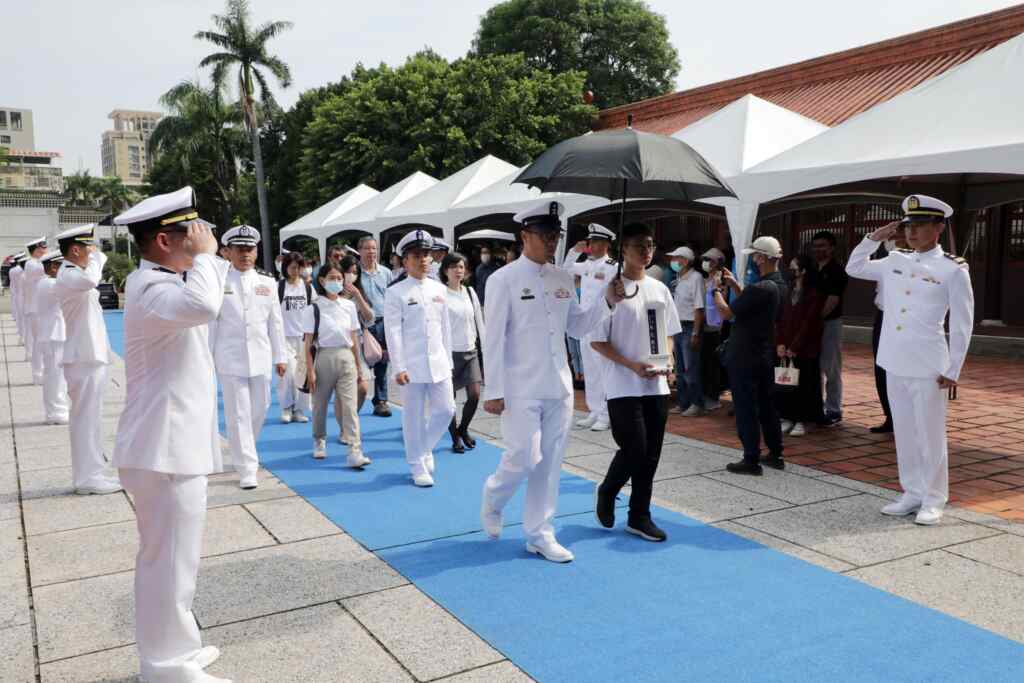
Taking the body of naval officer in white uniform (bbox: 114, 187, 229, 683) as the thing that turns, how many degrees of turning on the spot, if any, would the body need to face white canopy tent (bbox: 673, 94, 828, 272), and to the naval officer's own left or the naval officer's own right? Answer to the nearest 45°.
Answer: approximately 45° to the naval officer's own left

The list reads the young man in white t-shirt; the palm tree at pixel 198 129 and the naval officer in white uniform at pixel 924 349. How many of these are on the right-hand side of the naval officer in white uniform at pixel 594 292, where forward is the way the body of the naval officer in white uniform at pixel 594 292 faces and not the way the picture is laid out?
1

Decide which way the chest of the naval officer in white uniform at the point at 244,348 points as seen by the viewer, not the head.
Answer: toward the camera

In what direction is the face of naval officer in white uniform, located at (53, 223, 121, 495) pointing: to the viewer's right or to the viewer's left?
to the viewer's right

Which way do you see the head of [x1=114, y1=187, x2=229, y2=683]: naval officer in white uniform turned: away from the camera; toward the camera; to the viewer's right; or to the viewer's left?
to the viewer's right

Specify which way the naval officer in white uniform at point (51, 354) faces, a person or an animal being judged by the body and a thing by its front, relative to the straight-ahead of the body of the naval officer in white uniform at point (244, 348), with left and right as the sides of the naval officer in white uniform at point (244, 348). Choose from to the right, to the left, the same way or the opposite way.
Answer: to the left

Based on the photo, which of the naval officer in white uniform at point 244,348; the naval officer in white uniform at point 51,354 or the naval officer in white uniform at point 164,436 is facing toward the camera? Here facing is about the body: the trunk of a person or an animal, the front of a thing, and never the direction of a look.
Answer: the naval officer in white uniform at point 244,348

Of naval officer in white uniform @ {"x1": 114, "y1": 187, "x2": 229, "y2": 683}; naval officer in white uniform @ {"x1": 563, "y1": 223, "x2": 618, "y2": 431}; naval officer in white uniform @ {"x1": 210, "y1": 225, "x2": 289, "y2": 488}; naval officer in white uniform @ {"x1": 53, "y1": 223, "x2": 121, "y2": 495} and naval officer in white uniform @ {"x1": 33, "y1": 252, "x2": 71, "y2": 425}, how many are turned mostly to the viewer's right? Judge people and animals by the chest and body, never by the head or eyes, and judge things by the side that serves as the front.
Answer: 3

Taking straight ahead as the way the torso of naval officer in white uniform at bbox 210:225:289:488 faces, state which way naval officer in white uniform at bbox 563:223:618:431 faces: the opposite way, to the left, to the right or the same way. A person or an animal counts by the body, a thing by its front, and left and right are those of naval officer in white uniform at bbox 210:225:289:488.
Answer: to the right

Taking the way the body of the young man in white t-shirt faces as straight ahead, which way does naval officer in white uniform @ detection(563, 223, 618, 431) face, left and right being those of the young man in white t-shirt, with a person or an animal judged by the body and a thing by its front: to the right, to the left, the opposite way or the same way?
to the right

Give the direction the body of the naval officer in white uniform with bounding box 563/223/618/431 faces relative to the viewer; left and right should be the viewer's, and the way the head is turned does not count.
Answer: facing the viewer and to the left of the viewer

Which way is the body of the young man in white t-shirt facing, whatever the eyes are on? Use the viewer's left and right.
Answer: facing the viewer and to the right of the viewer

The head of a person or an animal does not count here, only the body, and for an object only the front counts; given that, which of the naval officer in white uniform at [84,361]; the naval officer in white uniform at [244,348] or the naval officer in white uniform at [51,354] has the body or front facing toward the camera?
the naval officer in white uniform at [244,348]

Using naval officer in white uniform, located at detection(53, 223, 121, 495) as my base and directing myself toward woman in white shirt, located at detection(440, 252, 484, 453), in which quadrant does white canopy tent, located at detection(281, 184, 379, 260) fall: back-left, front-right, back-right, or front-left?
front-left

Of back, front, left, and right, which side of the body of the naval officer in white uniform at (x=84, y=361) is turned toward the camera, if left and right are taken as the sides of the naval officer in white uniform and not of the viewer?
right

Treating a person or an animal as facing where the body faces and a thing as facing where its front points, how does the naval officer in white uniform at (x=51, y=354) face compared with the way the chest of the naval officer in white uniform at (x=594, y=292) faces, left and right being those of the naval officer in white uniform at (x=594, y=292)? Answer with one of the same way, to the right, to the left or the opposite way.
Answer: the opposite way

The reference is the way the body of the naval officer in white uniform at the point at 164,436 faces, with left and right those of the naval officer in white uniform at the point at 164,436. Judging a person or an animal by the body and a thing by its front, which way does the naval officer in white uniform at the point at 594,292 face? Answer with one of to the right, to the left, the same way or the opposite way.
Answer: the opposite way

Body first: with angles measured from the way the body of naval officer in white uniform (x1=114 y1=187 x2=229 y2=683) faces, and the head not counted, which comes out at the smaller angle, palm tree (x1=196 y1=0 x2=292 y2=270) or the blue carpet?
the blue carpet

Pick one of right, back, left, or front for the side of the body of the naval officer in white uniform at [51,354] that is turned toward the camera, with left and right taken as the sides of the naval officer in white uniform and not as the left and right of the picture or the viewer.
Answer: right
